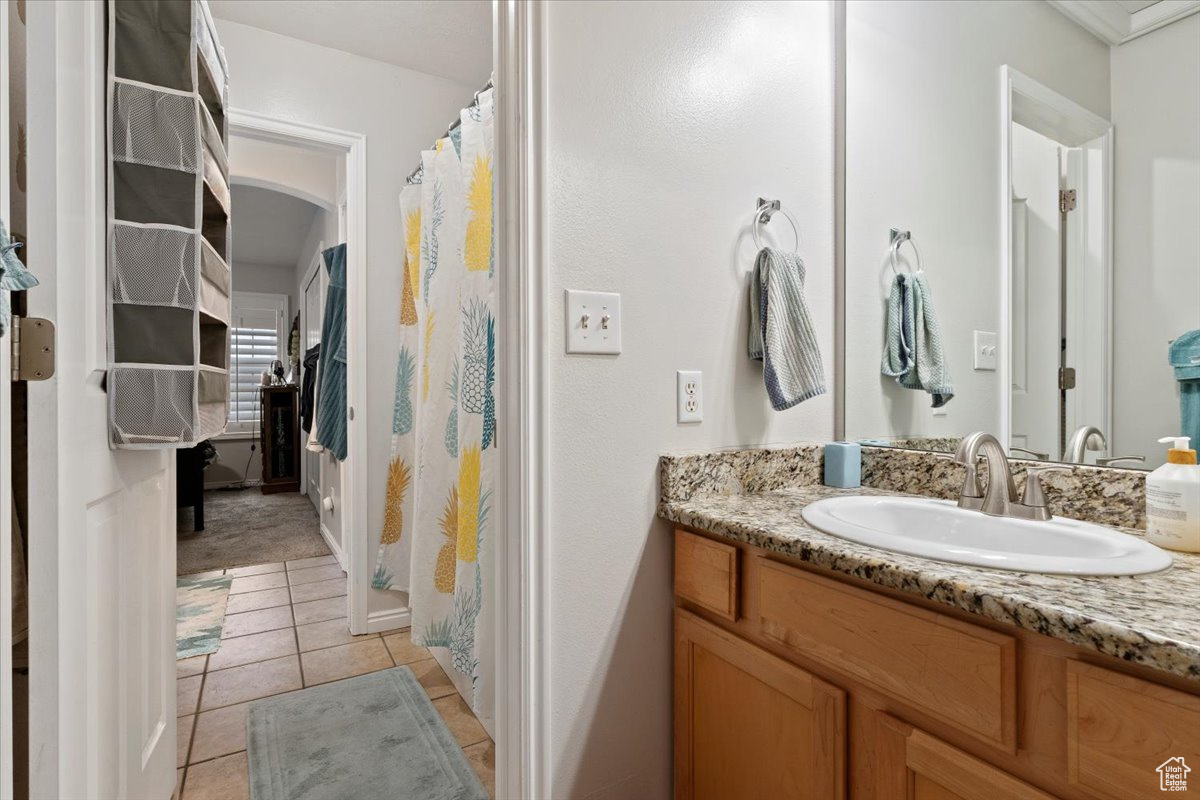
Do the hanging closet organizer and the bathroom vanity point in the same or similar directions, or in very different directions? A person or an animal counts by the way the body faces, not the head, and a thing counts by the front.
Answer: very different directions

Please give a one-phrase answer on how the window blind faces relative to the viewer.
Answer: facing the viewer

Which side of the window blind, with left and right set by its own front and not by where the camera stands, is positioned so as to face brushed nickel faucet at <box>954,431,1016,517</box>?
front

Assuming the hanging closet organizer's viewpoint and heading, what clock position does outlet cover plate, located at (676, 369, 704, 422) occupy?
The outlet cover plate is roughly at 1 o'clock from the hanging closet organizer.

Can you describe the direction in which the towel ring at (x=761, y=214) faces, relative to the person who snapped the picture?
facing the viewer and to the right of the viewer

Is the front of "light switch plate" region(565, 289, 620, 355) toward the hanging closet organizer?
no

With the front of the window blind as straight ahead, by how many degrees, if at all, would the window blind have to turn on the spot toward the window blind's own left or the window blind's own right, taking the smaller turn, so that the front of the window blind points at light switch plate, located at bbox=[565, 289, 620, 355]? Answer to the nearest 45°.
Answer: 0° — it already faces it

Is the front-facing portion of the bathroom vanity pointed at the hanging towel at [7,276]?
yes

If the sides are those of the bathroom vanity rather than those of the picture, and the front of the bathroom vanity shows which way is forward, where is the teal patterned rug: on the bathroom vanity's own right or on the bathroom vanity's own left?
on the bathroom vanity's own right

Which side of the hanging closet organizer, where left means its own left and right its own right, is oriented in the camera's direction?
right

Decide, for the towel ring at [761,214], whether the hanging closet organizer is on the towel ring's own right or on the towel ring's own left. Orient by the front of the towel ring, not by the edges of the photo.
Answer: on the towel ring's own right

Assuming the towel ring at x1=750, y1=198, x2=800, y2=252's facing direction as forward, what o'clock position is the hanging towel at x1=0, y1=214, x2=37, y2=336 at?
The hanging towel is roughly at 3 o'clock from the towel ring.

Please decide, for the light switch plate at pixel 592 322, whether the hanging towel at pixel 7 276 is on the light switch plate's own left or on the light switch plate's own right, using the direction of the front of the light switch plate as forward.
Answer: on the light switch plate's own right

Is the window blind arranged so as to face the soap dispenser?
yes

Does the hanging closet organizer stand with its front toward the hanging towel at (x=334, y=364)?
no
